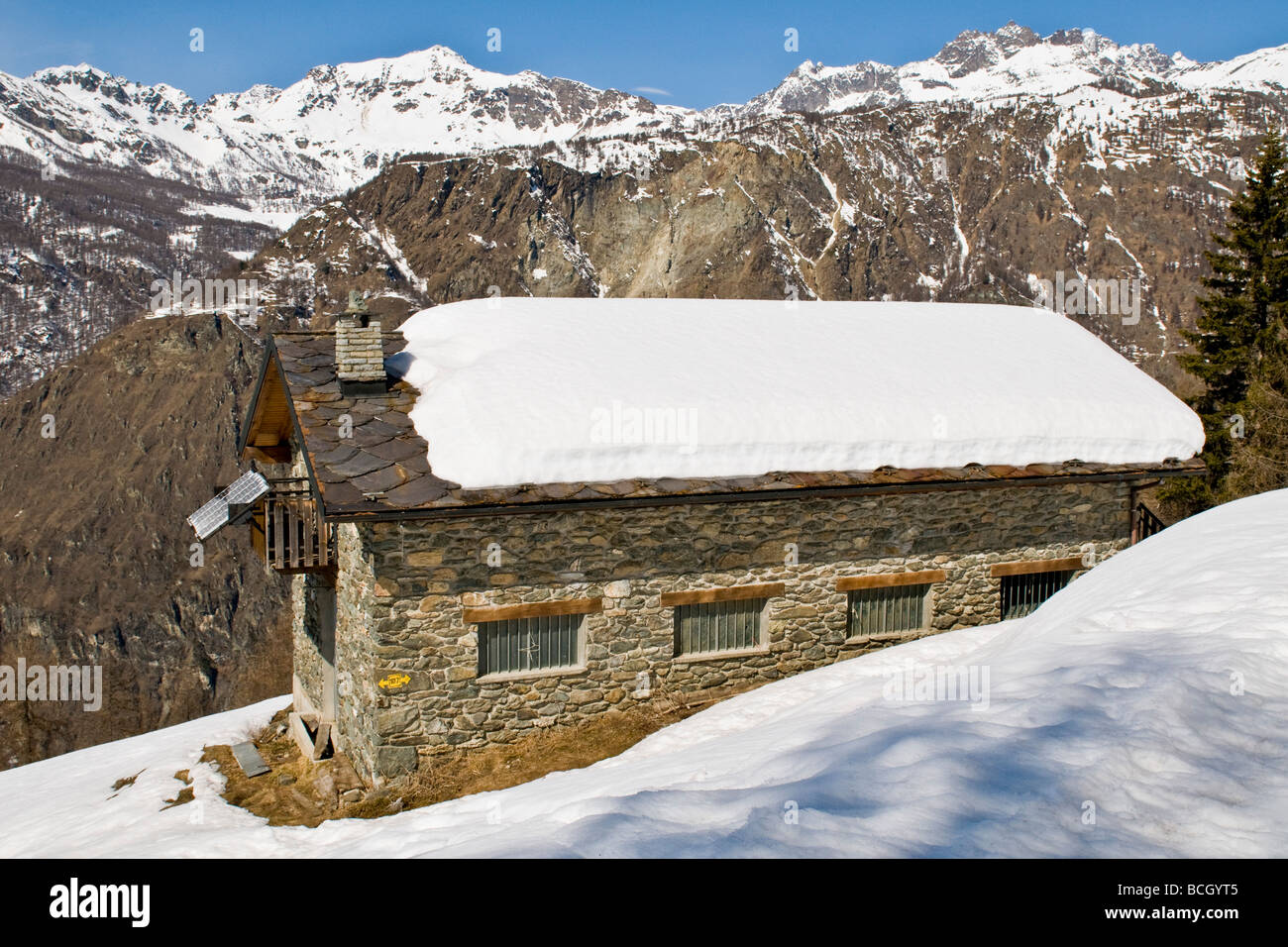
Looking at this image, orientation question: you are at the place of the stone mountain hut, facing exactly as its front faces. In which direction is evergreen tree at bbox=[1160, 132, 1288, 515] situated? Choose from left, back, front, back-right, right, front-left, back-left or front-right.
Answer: back-right

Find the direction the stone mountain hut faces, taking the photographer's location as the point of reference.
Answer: facing to the left of the viewer

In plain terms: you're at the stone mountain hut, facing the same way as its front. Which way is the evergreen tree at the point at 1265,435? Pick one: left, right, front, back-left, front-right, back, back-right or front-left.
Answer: back-right
